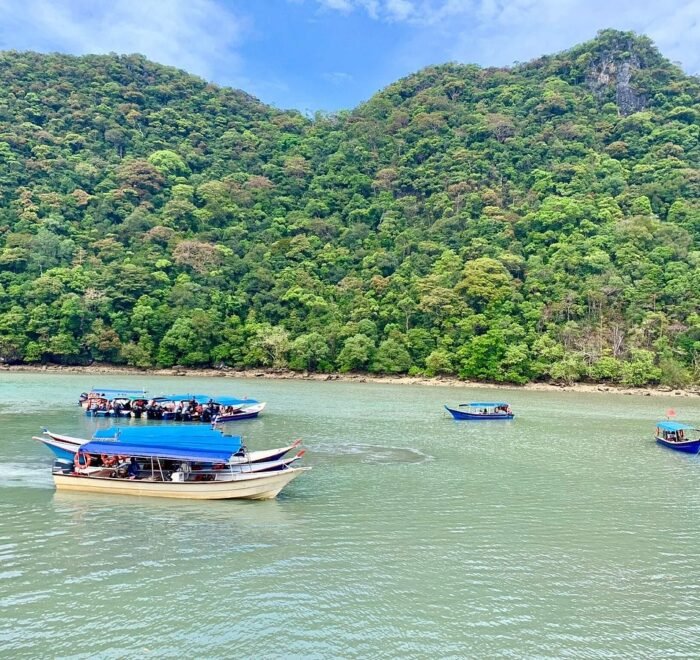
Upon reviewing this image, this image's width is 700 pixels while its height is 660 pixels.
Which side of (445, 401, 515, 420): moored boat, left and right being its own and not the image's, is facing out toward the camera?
left

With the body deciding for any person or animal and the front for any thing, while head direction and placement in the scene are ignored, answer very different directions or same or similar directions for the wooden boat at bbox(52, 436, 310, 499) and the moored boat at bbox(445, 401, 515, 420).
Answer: very different directions

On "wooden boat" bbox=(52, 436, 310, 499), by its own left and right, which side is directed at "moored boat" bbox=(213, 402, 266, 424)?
left

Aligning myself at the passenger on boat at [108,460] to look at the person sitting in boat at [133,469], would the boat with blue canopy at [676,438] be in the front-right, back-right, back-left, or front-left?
front-left

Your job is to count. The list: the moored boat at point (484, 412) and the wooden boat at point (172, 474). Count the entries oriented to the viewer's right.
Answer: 1

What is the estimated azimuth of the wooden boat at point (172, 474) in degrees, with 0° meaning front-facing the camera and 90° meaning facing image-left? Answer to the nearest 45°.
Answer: approximately 270°

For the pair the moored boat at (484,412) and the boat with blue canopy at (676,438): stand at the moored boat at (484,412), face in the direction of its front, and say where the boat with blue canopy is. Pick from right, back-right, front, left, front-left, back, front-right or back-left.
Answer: back-left

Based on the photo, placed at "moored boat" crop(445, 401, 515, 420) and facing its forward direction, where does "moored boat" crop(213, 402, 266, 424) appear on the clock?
"moored boat" crop(213, 402, 266, 424) is roughly at 11 o'clock from "moored boat" crop(445, 401, 515, 420).

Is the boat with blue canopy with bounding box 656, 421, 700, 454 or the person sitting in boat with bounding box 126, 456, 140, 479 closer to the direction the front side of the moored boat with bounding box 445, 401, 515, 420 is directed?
the person sitting in boat

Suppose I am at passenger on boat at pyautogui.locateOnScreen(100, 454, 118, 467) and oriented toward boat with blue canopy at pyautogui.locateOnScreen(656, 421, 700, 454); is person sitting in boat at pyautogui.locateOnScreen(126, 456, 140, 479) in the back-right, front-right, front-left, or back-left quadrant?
front-right

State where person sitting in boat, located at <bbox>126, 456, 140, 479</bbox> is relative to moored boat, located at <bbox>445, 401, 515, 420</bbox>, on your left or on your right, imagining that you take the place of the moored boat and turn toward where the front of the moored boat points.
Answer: on your left

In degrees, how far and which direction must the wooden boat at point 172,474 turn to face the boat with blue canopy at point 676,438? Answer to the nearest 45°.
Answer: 0° — it already faces it
